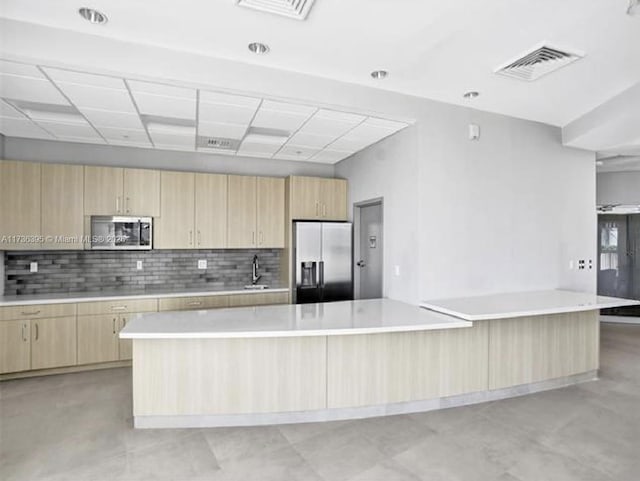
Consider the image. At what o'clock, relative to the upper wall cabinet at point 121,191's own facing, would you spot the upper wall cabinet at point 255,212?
the upper wall cabinet at point 255,212 is roughly at 9 o'clock from the upper wall cabinet at point 121,191.

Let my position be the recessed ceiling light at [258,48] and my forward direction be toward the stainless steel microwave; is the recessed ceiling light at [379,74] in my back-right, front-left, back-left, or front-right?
back-right

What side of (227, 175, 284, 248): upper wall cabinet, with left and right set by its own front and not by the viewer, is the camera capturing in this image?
front

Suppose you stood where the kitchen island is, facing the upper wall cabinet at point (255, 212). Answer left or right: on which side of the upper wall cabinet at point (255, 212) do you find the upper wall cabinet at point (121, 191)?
left

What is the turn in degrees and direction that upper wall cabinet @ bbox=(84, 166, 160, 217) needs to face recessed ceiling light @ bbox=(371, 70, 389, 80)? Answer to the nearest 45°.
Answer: approximately 45° to its left

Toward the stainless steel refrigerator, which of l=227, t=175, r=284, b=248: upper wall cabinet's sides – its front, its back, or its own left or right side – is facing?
left

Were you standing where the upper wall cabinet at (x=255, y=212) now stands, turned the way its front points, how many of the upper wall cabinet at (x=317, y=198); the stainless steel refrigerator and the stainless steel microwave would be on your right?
1

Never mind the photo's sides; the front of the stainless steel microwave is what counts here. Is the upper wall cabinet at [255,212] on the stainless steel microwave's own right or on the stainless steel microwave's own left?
on the stainless steel microwave's own left

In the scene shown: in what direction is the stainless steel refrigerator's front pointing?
toward the camera

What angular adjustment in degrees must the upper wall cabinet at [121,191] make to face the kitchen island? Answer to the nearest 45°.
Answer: approximately 45° to its left

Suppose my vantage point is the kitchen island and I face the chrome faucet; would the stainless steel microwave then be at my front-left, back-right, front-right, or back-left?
front-left

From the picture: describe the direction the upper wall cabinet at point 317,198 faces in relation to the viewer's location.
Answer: facing the viewer

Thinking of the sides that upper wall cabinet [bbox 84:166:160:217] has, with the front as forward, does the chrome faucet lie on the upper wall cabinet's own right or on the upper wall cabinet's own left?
on the upper wall cabinet's own left

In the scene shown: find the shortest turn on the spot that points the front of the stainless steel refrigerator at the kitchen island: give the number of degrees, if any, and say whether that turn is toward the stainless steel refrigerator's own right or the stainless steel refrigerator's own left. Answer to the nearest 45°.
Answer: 0° — it already faces it

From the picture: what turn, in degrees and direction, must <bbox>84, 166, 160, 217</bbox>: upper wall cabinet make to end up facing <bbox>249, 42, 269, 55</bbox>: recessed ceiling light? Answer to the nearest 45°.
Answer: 0° — it already faces it
